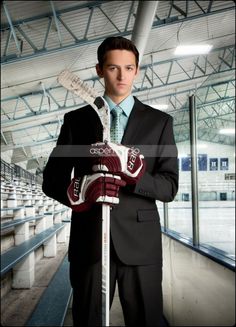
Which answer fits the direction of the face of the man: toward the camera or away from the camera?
toward the camera

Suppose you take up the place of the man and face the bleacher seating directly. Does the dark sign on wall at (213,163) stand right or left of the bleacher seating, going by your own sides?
right

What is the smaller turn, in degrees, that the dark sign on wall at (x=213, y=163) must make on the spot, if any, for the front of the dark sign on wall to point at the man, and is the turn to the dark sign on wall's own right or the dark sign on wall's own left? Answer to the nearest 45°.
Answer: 0° — it already faces them

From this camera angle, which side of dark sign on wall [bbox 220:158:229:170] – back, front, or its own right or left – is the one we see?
front

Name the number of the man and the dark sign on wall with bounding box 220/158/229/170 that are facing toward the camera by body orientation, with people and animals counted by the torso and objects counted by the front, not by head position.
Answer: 2

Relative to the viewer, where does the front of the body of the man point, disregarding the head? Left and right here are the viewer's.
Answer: facing the viewer

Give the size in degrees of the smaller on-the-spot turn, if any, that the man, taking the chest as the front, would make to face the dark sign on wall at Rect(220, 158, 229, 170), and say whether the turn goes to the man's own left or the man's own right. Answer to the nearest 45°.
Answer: approximately 135° to the man's own left

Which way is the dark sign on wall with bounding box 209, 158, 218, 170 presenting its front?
toward the camera
